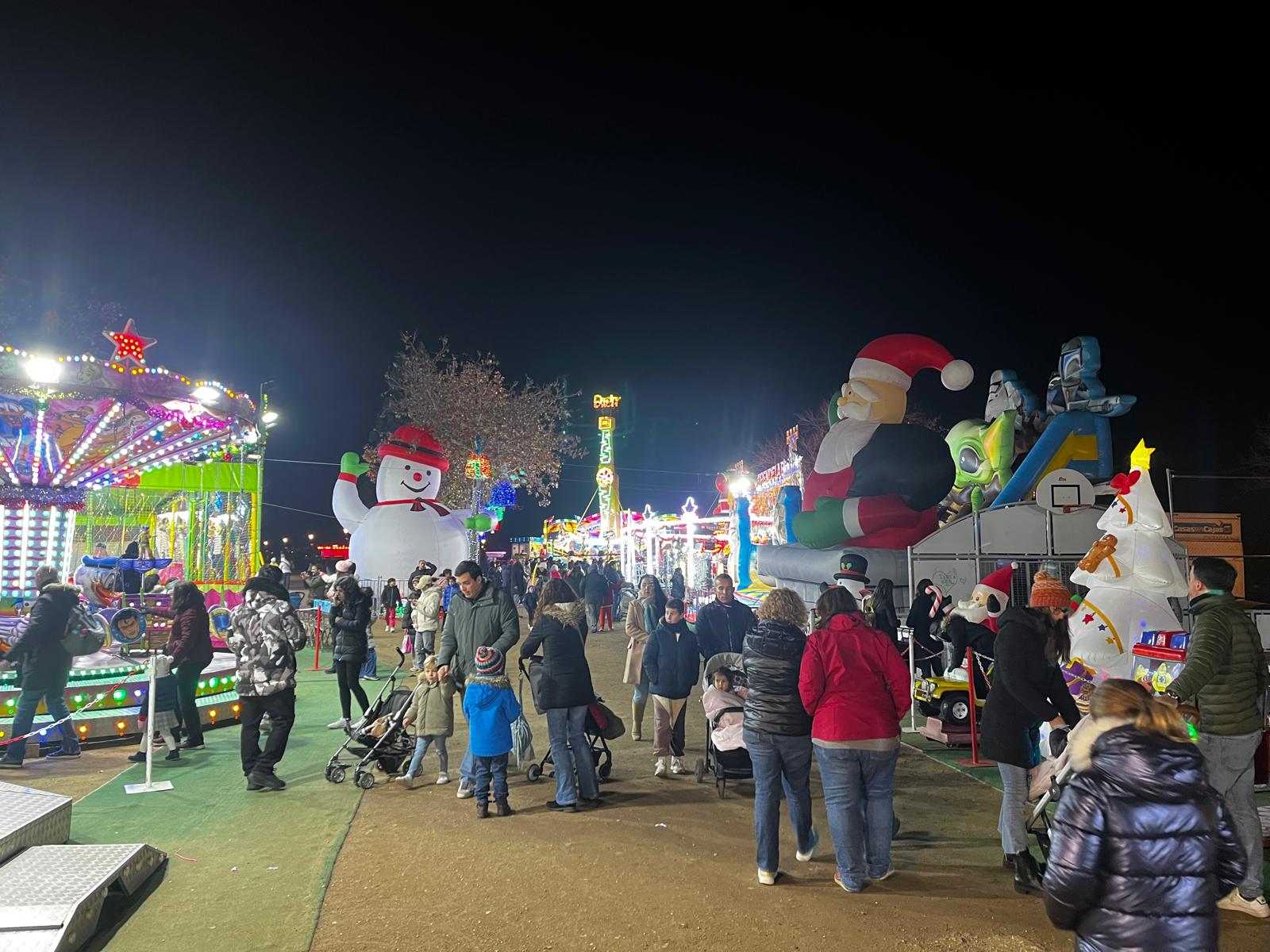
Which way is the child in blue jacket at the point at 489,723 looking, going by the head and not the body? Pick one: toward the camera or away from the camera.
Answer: away from the camera

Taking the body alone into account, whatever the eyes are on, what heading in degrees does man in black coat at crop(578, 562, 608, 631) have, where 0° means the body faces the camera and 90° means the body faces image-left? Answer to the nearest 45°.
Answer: approximately 180°

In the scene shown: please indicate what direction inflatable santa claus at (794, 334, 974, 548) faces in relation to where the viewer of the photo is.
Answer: facing to the left of the viewer

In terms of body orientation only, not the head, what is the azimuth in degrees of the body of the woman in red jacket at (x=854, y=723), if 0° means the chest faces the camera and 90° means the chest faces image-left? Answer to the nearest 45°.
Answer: approximately 180°

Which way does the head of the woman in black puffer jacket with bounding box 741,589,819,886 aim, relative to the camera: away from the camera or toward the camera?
away from the camera

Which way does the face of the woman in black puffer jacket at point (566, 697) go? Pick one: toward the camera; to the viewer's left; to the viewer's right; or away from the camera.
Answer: away from the camera

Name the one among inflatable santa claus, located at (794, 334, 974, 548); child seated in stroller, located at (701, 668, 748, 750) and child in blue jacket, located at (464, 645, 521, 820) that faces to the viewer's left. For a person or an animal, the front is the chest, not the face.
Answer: the inflatable santa claus

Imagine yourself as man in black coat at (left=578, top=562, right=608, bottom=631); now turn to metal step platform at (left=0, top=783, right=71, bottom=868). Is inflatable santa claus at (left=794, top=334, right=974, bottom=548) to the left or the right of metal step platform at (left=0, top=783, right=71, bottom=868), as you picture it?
left

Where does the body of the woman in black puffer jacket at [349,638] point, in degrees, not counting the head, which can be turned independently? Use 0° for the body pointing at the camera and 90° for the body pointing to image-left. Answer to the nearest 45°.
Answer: approximately 45°

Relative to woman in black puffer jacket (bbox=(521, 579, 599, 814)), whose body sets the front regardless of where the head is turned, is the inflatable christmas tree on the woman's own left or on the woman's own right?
on the woman's own right

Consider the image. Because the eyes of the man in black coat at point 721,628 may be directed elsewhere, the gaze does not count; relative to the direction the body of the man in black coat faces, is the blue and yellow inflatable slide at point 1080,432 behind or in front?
behind

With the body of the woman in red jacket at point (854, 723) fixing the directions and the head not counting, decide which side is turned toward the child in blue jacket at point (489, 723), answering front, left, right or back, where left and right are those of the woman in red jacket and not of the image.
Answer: left

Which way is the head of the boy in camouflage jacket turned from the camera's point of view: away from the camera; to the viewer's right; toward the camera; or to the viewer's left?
away from the camera

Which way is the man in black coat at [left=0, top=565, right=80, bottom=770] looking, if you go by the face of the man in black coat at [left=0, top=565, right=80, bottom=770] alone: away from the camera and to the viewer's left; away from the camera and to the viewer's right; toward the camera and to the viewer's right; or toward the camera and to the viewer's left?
away from the camera and to the viewer's left

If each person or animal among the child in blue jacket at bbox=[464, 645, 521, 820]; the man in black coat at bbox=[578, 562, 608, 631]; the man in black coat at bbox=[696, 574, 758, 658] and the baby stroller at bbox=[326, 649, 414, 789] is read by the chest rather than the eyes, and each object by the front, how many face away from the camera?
2

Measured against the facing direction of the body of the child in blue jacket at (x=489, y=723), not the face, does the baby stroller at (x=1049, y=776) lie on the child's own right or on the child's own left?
on the child's own right

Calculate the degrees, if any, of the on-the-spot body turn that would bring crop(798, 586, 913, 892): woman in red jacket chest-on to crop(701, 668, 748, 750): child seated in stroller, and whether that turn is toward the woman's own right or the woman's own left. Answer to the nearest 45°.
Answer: approximately 45° to the woman's own left

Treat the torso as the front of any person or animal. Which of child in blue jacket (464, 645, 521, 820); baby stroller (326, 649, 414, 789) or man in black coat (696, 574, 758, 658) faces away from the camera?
the child in blue jacket

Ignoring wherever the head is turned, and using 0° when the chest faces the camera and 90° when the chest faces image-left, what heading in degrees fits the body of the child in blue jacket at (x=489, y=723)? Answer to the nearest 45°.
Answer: approximately 180°
